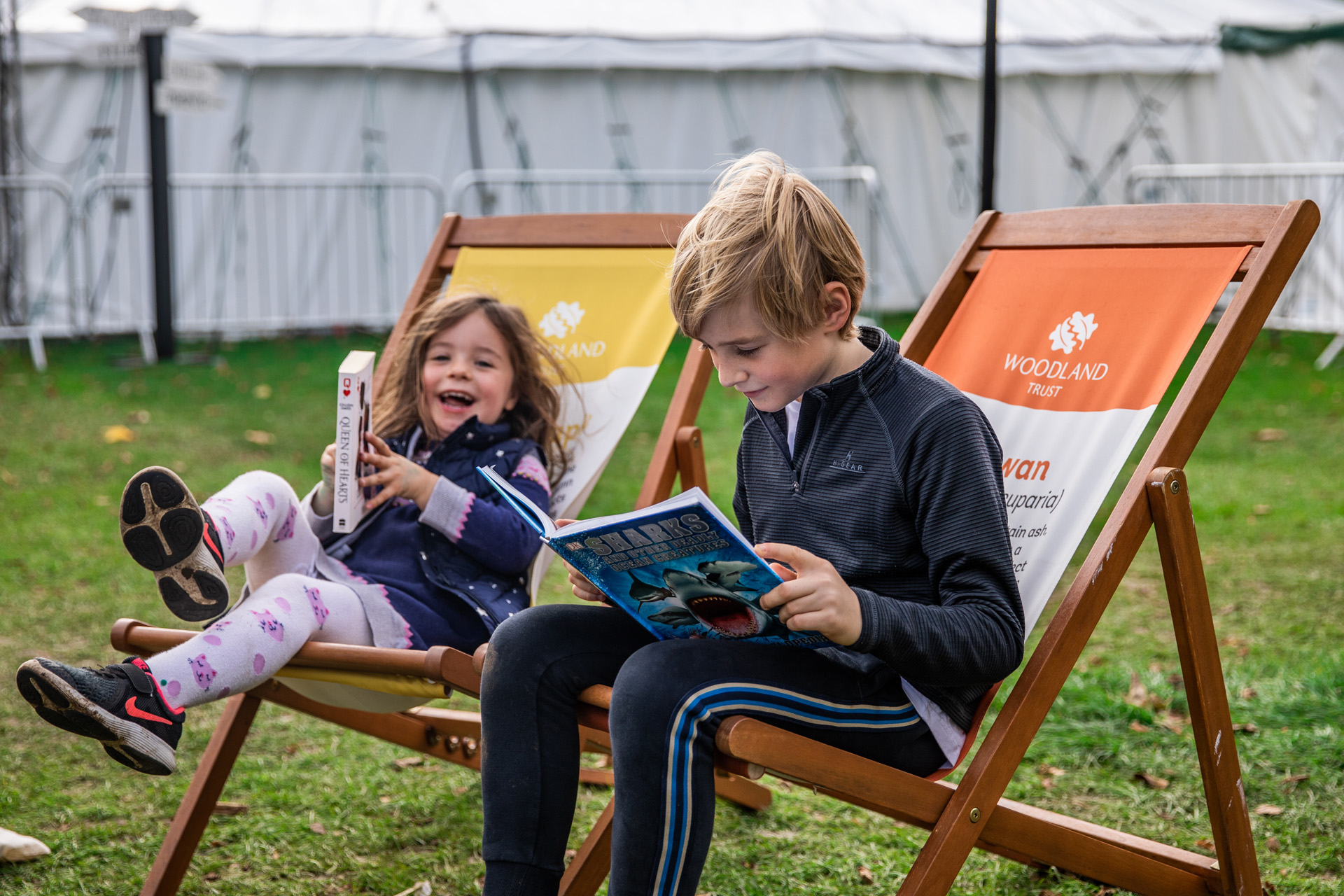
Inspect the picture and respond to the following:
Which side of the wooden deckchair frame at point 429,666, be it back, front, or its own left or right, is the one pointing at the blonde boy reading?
left

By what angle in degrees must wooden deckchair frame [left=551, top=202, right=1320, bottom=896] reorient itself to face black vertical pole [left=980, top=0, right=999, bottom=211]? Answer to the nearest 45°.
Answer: approximately 135° to its right

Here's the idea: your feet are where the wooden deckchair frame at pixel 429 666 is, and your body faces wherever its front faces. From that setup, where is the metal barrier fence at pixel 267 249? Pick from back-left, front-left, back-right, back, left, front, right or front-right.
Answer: back-right

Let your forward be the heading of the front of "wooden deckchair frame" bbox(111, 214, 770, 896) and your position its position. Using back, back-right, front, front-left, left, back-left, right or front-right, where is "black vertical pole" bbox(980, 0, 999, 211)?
back

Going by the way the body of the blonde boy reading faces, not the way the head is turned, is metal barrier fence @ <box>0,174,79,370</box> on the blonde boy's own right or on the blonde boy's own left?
on the blonde boy's own right

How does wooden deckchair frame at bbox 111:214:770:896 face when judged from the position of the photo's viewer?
facing the viewer and to the left of the viewer

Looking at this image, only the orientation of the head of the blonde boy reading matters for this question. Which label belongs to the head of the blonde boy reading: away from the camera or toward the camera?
toward the camera

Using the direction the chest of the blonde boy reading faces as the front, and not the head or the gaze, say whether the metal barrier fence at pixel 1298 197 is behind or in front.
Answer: behind

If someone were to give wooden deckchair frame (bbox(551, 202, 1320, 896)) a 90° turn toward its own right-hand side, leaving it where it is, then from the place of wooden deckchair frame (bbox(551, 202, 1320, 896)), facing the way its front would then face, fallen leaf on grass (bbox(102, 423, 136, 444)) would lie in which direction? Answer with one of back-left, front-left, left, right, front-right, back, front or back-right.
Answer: front

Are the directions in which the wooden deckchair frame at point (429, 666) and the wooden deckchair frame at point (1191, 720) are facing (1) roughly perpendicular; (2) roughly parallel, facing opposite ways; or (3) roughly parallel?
roughly parallel

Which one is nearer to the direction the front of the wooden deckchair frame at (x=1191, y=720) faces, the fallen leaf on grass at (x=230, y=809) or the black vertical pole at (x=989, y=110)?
the fallen leaf on grass

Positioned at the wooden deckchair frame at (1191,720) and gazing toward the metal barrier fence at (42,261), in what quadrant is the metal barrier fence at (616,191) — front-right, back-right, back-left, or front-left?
front-right

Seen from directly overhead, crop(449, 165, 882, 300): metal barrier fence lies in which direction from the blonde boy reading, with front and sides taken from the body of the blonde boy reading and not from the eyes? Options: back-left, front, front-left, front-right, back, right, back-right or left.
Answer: back-right

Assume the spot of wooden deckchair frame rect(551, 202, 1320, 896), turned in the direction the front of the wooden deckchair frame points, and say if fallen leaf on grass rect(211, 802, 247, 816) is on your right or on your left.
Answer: on your right
